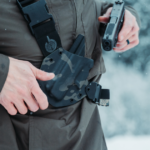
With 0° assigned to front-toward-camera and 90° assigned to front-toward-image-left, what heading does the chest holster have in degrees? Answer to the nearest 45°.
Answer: approximately 0°
